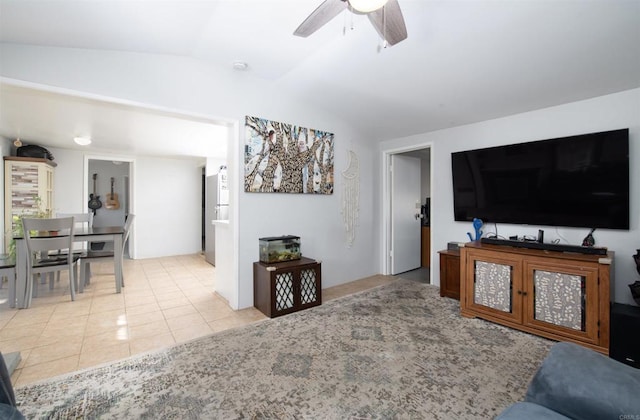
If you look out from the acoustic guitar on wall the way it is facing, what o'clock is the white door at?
The white door is roughly at 11 o'clock from the acoustic guitar on wall.

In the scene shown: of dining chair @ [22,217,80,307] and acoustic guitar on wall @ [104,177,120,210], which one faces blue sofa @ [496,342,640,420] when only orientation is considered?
the acoustic guitar on wall

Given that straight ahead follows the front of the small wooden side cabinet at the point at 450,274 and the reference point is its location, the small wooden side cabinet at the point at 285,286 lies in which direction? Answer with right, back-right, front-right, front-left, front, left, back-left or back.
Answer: front

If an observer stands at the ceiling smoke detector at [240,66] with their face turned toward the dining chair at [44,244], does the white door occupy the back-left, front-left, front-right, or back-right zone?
back-right

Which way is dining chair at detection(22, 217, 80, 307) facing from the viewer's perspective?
away from the camera

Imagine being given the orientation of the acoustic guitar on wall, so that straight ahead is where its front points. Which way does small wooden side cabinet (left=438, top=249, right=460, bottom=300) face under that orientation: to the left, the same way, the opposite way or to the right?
to the right

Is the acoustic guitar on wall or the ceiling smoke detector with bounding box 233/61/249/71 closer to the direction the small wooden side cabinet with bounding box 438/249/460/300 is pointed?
the ceiling smoke detector

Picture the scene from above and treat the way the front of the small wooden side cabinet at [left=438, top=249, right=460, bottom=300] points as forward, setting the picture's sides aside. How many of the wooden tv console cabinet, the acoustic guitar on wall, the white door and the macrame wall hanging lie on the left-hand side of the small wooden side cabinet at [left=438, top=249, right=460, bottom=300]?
1

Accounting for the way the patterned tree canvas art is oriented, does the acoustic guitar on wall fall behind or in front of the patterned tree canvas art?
behind

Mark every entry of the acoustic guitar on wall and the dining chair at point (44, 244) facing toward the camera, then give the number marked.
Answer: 1

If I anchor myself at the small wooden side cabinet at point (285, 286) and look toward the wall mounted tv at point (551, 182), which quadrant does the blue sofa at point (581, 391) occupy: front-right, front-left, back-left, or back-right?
front-right

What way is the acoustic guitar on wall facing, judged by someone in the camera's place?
facing the viewer

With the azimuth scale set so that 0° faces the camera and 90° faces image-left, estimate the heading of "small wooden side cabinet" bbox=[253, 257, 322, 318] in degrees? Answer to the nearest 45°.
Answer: approximately 315°

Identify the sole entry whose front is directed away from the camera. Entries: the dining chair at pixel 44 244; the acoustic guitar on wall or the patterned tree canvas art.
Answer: the dining chair

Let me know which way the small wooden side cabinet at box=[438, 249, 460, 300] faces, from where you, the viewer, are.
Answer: facing the viewer and to the left of the viewer

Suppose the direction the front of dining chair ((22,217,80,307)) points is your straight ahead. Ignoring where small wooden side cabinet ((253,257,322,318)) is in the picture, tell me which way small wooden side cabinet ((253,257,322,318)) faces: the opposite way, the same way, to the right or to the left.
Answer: the opposite way

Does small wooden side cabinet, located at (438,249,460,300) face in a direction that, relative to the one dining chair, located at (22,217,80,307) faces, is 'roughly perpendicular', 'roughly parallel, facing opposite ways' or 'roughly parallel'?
roughly perpendicular
